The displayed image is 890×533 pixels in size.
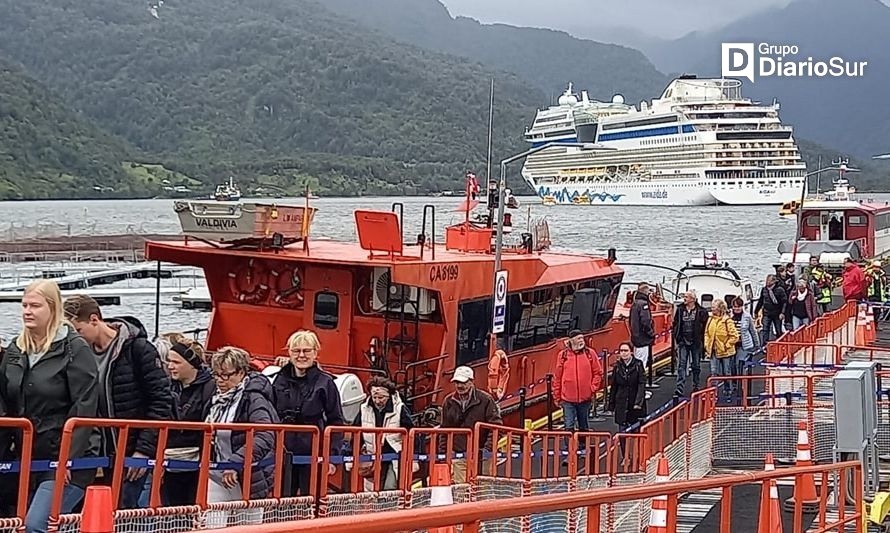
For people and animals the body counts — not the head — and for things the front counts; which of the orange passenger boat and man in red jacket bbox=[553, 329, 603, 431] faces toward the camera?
the man in red jacket

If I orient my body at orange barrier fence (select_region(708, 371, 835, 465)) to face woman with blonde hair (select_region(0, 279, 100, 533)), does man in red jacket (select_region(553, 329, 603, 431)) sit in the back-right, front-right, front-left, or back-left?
front-right

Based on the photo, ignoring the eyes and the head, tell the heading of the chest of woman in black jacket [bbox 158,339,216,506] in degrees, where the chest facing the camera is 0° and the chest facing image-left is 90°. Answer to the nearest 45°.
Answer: approximately 45°

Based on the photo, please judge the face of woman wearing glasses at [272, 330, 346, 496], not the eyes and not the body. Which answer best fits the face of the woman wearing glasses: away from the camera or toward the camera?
toward the camera

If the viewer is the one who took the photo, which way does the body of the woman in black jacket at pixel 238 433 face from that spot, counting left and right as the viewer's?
facing the viewer and to the left of the viewer

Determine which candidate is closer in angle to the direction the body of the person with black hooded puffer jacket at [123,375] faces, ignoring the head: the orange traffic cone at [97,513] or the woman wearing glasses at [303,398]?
the orange traffic cone

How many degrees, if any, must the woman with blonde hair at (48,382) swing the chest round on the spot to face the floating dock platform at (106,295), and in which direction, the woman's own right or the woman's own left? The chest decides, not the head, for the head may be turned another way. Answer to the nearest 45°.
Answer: approximately 135° to the woman's own right

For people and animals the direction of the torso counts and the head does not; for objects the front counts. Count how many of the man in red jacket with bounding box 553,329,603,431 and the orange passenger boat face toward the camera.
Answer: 1
